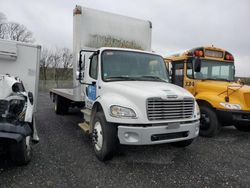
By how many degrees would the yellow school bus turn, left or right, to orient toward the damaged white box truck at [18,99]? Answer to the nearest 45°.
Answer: approximately 90° to its right

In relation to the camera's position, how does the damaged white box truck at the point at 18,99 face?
facing the viewer

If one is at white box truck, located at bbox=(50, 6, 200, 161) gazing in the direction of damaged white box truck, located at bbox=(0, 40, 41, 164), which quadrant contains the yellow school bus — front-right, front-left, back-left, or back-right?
back-right

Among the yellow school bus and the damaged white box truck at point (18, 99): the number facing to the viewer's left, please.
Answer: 0

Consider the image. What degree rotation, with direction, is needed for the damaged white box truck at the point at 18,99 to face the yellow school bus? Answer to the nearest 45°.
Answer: approximately 90° to its left

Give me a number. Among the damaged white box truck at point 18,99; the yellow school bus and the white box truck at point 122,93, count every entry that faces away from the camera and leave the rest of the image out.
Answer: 0

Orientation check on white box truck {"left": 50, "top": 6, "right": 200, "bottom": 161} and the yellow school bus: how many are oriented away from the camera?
0

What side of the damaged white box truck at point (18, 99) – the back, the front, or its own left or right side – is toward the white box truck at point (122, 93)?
left

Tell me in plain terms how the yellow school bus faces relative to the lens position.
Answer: facing the viewer and to the right of the viewer
